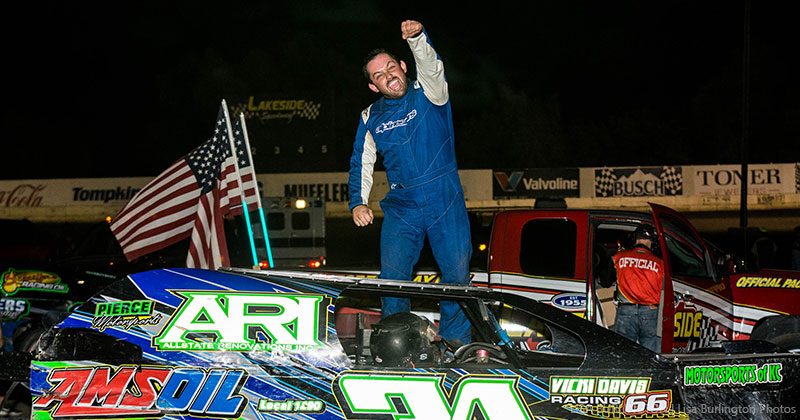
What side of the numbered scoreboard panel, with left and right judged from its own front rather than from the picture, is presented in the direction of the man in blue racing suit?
front

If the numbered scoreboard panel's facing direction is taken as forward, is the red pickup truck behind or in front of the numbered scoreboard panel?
in front

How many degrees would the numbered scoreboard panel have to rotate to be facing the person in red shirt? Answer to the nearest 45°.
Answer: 0° — it already faces them

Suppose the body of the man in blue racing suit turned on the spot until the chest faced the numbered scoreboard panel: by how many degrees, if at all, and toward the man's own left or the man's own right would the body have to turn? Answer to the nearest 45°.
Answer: approximately 180°

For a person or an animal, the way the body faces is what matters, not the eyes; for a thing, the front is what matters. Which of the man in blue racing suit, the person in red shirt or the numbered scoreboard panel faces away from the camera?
the person in red shirt

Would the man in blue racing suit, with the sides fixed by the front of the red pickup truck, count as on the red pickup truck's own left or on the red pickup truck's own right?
on the red pickup truck's own right

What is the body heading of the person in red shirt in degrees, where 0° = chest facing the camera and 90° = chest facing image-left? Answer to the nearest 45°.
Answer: approximately 180°

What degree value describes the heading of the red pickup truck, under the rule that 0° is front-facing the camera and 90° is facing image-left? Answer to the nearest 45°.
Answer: approximately 270°
